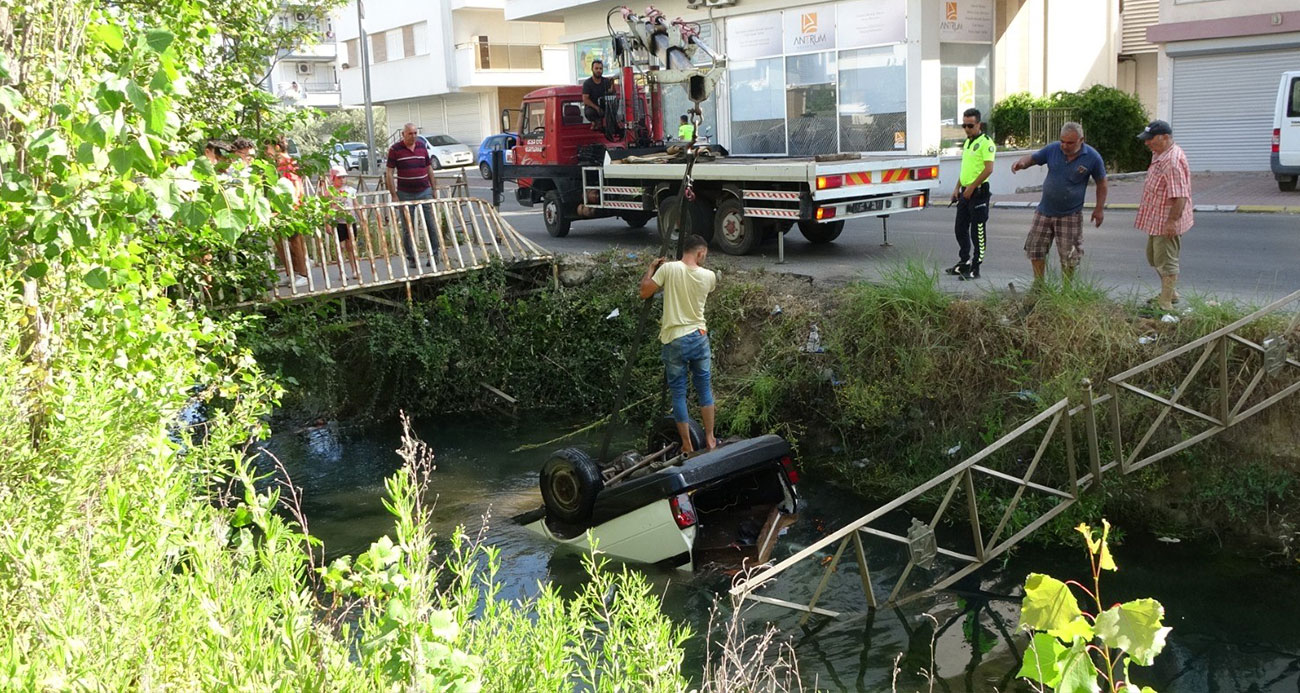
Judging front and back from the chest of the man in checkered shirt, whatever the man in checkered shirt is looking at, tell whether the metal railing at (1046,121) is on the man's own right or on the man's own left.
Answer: on the man's own right

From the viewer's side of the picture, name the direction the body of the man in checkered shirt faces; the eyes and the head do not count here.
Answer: to the viewer's left

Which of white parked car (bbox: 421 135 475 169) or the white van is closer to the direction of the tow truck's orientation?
the white parked car

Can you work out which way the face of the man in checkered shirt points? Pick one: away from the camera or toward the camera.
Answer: toward the camera

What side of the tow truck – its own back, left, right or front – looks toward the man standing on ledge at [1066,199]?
back

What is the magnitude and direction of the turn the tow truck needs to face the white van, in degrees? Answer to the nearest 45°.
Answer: approximately 90° to its right

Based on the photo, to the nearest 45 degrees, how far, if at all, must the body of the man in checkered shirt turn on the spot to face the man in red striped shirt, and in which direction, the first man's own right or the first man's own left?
0° — they already face them

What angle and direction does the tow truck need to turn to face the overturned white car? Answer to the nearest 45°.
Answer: approximately 135° to its left

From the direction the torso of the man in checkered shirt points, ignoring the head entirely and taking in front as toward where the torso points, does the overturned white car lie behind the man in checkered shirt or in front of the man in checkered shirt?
in front

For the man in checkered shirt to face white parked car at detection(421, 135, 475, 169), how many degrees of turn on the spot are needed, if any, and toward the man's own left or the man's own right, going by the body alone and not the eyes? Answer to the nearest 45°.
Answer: approximately 45° to the man's own right

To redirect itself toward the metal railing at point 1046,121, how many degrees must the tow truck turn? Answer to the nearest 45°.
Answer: approximately 90° to its right

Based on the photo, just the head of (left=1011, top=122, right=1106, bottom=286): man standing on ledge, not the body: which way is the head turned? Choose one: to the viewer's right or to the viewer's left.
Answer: to the viewer's left

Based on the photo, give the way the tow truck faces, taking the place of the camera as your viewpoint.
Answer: facing away from the viewer and to the left of the viewer
